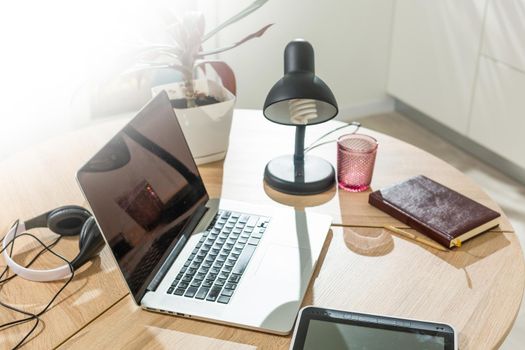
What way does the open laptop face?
to the viewer's right

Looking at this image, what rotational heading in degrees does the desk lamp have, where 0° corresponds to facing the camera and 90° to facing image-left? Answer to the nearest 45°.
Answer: approximately 0°

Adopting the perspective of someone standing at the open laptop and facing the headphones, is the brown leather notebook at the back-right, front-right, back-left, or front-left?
back-right

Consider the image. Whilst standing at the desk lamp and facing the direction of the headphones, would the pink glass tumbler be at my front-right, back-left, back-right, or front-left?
back-left

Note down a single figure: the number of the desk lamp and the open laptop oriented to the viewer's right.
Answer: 1

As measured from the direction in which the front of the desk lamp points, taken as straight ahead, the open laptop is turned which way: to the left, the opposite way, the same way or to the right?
to the left
